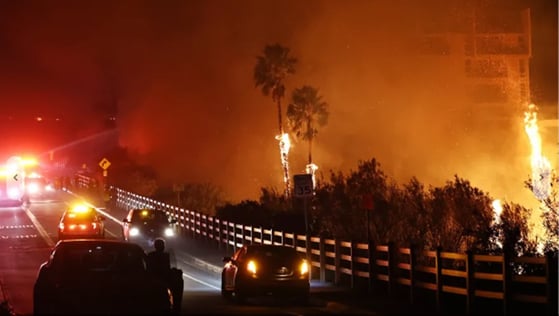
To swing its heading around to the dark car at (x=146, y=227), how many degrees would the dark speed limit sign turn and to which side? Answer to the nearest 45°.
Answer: approximately 135° to its right

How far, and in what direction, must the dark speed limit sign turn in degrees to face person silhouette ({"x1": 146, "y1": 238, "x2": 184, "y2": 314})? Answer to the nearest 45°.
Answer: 0° — it already faces it

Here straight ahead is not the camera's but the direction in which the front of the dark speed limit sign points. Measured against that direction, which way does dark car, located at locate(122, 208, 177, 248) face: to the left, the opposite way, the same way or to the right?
the same way

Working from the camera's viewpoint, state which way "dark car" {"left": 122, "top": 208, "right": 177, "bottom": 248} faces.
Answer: facing the viewer

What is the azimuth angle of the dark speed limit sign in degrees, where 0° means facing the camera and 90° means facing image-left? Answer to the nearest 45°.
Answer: approximately 0°

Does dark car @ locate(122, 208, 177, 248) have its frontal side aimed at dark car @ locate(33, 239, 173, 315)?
yes

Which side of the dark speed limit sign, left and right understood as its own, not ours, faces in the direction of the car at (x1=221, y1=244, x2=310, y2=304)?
front

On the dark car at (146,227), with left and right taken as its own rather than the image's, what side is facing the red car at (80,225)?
right

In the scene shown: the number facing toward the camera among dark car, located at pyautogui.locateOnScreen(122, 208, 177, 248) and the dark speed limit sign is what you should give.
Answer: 2

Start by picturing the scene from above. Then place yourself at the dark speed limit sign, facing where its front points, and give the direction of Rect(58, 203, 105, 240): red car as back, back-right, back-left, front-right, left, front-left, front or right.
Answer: back-right

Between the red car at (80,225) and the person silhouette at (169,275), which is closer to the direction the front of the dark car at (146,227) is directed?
the person silhouette
